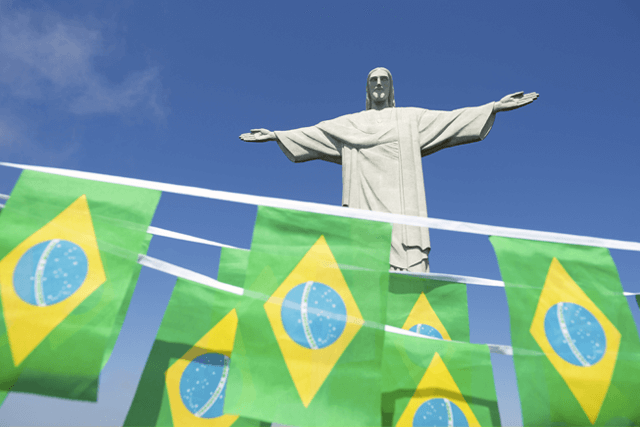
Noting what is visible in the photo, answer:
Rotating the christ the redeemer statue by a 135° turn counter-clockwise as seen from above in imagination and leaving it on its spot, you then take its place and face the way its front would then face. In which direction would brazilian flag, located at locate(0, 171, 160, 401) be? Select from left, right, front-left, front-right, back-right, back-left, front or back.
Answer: back

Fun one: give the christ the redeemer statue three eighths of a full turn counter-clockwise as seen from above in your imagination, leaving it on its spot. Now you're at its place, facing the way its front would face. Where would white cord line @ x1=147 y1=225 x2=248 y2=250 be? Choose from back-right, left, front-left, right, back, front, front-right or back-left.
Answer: back

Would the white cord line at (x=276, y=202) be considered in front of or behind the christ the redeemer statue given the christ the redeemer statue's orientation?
in front

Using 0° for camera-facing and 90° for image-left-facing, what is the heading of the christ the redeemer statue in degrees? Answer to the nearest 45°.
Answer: approximately 0°
